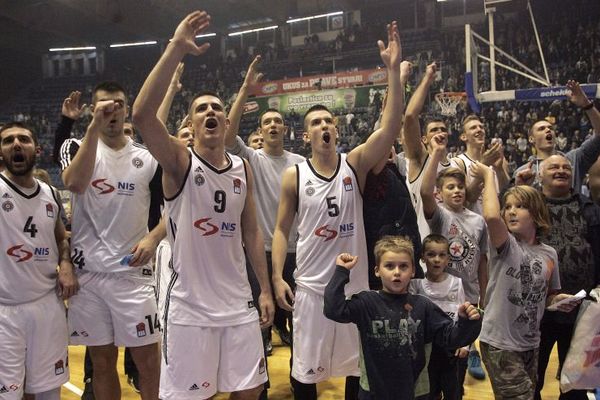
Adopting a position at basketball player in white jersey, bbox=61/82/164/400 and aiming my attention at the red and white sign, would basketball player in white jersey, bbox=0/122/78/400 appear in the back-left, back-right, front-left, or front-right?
back-left

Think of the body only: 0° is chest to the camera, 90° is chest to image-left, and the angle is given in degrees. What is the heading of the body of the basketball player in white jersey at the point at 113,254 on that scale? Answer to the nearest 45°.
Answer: approximately 0°

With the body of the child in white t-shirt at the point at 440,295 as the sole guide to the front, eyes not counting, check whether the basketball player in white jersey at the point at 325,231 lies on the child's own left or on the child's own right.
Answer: on the child's own right

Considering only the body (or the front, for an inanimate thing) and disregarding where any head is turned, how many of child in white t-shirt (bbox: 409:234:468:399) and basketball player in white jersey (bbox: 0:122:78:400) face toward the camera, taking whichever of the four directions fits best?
2

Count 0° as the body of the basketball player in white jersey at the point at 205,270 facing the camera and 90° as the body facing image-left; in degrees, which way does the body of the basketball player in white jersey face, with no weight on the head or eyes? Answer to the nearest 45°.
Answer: approximately 0°
